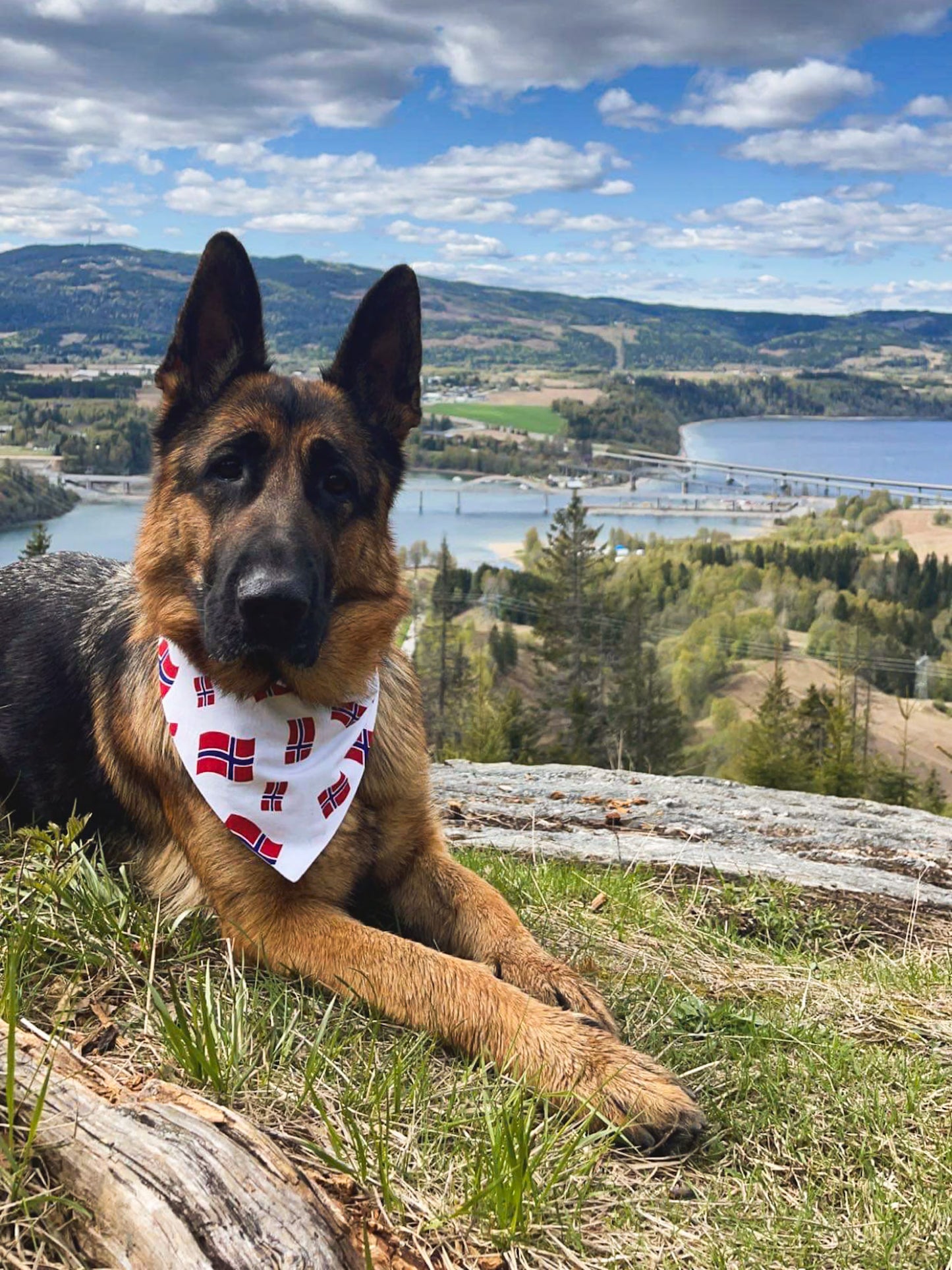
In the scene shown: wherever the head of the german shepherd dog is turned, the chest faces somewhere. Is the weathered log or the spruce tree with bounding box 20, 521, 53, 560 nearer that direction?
the weathered log

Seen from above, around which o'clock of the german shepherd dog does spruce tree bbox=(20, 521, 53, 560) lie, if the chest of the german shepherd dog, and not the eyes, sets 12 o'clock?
The spruce tree is roughly at 7 o'clock from the german shepherd dog.

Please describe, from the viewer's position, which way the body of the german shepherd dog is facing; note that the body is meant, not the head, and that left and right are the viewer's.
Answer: facing the viewer and to the right of the viewer

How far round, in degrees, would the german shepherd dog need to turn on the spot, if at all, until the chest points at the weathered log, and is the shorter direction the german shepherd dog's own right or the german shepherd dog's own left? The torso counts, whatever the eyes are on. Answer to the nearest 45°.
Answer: approximately 45° to the german shepherd dog's own right
